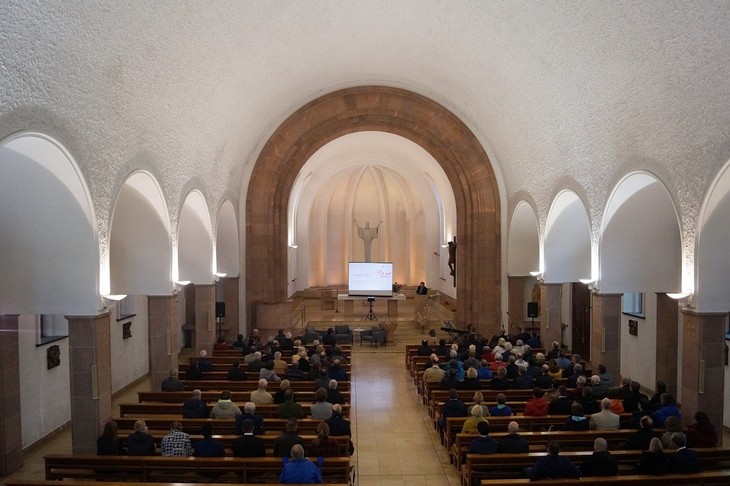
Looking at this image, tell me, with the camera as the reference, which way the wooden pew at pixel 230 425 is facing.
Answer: facing away from the viewer

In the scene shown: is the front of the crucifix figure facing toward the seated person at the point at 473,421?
yes

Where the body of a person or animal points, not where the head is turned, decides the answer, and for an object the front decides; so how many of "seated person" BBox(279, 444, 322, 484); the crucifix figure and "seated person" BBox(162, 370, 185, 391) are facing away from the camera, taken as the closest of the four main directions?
2

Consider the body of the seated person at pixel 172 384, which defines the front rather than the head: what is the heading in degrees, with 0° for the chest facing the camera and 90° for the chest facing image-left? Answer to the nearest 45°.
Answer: approximately 180°

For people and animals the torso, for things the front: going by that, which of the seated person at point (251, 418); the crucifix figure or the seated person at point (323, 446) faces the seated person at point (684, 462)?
the crucifix figure

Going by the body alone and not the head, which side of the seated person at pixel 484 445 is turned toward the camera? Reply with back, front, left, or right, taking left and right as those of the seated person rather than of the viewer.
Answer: back

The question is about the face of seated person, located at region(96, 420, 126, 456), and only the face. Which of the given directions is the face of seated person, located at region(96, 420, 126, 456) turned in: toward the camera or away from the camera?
away from the camera

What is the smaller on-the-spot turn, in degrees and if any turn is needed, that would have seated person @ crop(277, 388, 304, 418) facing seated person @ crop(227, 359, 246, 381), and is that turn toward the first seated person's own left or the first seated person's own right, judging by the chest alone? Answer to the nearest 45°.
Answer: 0° — they already face them

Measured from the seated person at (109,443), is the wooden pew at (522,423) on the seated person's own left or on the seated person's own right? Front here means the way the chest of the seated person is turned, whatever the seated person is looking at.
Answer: on the seated person's own right

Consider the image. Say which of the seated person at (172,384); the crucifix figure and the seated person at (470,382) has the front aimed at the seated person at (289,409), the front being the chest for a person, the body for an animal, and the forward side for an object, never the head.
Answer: the crucifix figure

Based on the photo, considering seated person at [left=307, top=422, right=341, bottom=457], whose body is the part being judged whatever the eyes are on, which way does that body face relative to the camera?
away from the camera

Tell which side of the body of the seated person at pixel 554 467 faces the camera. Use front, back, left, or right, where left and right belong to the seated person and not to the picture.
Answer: back
